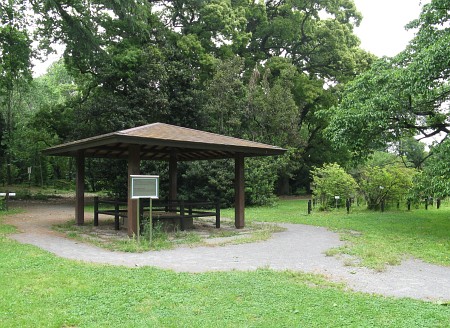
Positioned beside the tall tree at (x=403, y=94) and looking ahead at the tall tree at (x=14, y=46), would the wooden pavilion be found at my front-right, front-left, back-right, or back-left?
front-left

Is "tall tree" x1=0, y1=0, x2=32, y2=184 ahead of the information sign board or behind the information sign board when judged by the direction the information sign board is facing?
behind

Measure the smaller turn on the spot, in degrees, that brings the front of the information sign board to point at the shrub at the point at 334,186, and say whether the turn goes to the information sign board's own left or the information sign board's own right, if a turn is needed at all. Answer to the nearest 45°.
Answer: approximately 135° to the information sign board's own left

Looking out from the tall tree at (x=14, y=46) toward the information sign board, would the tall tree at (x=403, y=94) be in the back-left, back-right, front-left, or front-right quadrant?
front-left

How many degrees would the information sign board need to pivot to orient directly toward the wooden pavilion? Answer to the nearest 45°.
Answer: approximately 180°

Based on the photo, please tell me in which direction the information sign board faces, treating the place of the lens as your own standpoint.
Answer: facing the viewer

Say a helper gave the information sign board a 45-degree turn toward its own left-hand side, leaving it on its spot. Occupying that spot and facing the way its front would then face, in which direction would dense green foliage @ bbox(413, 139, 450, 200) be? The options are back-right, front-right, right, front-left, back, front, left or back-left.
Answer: front-left

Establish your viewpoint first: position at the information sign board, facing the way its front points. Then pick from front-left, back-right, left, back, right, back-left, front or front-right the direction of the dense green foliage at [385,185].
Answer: back-left
